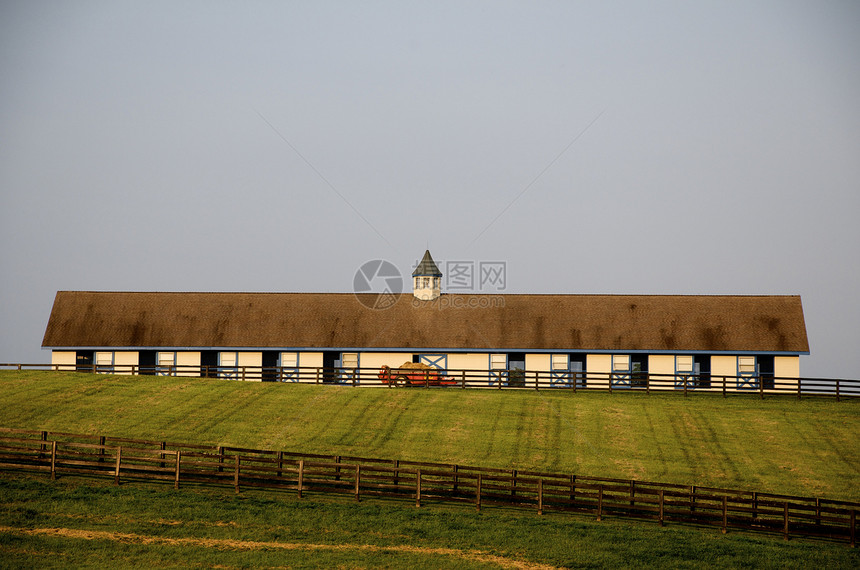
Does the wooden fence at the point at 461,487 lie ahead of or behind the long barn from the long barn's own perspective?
ahead

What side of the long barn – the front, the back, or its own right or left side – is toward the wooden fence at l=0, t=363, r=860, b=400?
front

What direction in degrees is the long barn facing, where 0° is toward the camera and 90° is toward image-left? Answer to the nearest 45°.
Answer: approximately 0°
